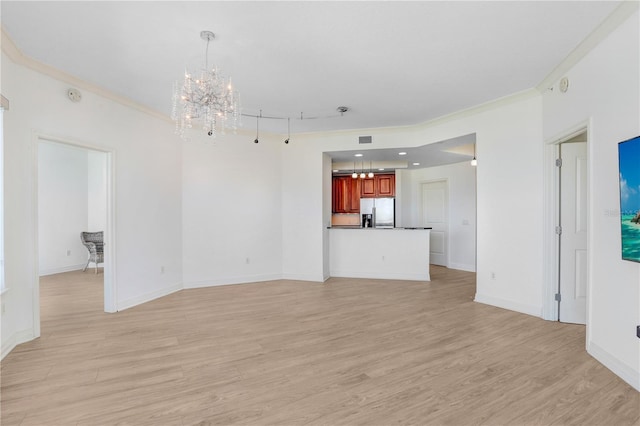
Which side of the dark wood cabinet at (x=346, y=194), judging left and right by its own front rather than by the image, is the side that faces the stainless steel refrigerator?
left

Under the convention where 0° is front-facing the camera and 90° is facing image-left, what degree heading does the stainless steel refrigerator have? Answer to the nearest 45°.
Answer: approximately 0°

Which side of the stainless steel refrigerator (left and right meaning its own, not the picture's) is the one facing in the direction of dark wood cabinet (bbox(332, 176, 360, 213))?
right

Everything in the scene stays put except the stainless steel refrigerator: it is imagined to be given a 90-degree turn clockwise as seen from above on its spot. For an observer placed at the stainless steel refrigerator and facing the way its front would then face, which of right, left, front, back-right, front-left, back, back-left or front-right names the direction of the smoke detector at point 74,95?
front-left

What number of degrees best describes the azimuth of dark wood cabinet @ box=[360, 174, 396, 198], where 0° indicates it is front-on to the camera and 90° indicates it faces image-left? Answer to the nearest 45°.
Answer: approximately 0°

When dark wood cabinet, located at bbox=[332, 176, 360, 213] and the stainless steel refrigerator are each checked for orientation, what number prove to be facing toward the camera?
2

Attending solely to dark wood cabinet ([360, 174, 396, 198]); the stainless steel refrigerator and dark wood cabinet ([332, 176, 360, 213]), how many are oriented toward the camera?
3

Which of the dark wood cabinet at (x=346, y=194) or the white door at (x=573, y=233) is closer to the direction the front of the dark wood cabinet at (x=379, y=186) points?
the white door

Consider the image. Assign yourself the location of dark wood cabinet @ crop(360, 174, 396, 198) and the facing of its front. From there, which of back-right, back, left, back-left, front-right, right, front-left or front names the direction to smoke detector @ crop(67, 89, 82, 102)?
front-right

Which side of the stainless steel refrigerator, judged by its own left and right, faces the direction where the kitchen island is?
front
